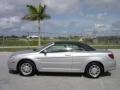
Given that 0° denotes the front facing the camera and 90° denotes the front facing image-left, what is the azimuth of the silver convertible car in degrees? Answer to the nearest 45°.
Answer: approximately 90°

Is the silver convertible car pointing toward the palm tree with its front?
no
